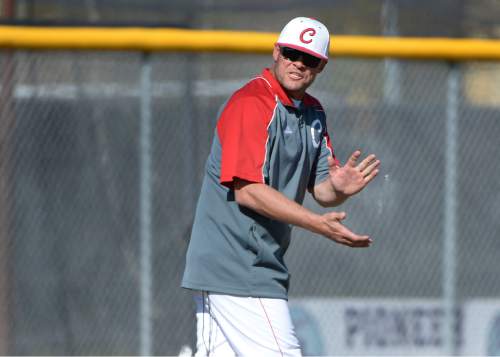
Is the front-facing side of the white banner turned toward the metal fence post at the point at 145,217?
no

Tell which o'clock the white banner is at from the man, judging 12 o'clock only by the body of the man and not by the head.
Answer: The white banner is roughly at 8 o'clock from the man.

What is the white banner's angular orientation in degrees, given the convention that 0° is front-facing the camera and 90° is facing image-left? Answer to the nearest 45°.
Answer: approximately 0°

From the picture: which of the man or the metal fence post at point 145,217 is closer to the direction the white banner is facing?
the man

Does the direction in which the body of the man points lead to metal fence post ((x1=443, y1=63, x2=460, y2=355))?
no

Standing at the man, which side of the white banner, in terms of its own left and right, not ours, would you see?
front

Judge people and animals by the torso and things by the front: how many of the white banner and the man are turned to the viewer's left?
0

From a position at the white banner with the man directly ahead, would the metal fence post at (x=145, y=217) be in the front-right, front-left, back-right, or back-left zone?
front-right

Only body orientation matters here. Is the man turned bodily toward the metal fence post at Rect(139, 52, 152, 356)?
no
